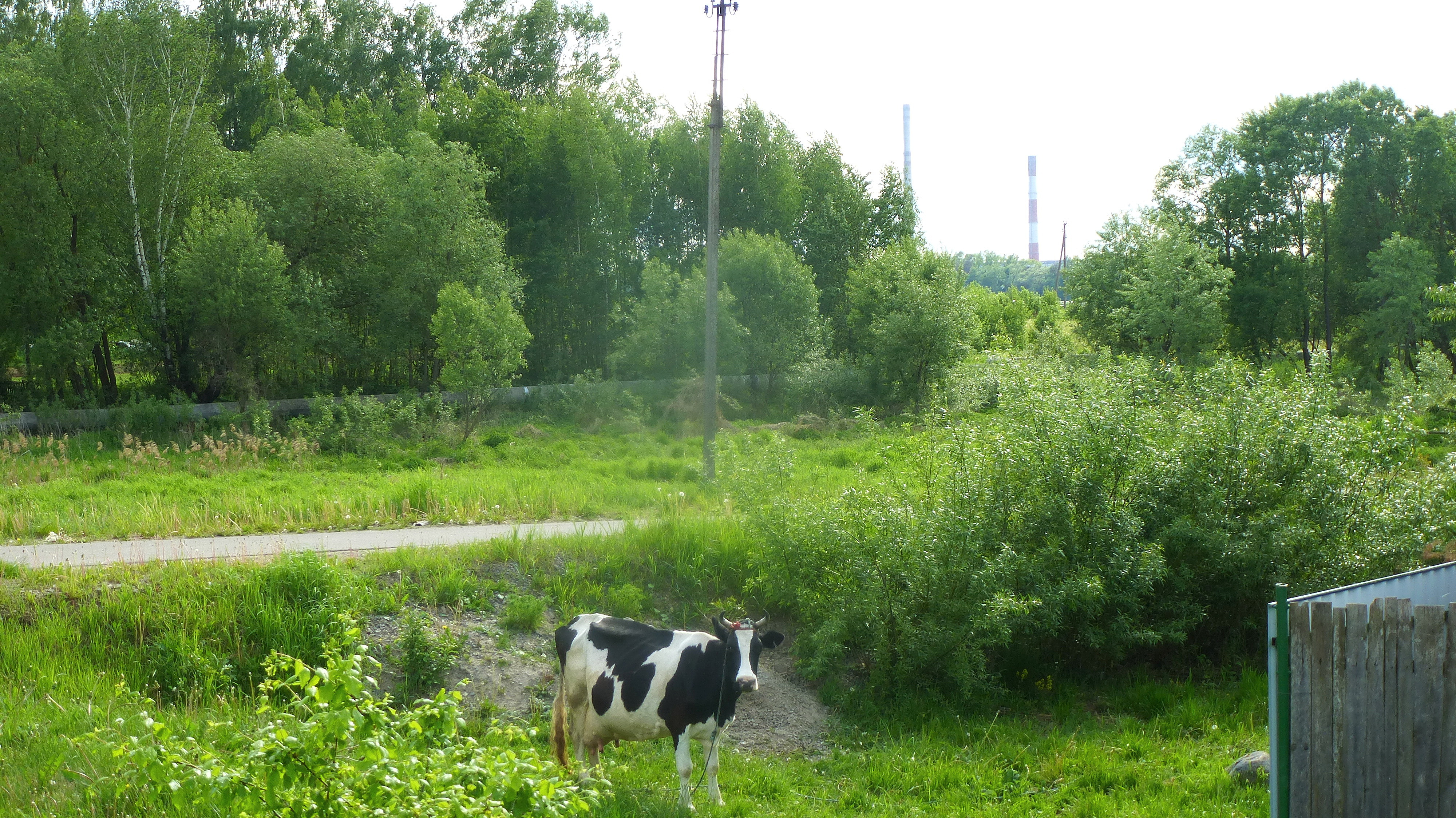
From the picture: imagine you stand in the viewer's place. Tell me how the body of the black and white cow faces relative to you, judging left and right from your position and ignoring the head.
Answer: facing the viewer and to the right of the viewer

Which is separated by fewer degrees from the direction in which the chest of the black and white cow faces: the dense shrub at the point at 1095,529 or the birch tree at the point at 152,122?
the dense shrub

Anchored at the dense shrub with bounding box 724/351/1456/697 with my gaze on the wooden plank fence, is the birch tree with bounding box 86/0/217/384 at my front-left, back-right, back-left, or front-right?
back-right

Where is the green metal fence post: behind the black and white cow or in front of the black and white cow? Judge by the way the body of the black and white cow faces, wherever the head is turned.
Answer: in front

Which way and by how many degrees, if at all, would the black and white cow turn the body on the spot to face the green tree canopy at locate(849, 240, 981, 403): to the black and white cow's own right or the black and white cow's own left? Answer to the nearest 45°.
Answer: approximately 135° to the black and white cow's own left

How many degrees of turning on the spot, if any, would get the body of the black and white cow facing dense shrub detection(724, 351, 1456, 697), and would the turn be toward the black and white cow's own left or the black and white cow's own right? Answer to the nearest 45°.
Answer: approximately 90° to the black and white cow's own left

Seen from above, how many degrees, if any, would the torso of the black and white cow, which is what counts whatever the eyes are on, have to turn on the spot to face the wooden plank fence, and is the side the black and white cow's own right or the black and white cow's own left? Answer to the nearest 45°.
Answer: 0° — it already faces it

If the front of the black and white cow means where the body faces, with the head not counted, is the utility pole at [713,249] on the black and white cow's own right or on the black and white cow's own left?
on the black and white cow's own left

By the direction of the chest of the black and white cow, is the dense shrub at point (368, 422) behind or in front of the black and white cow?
behind
